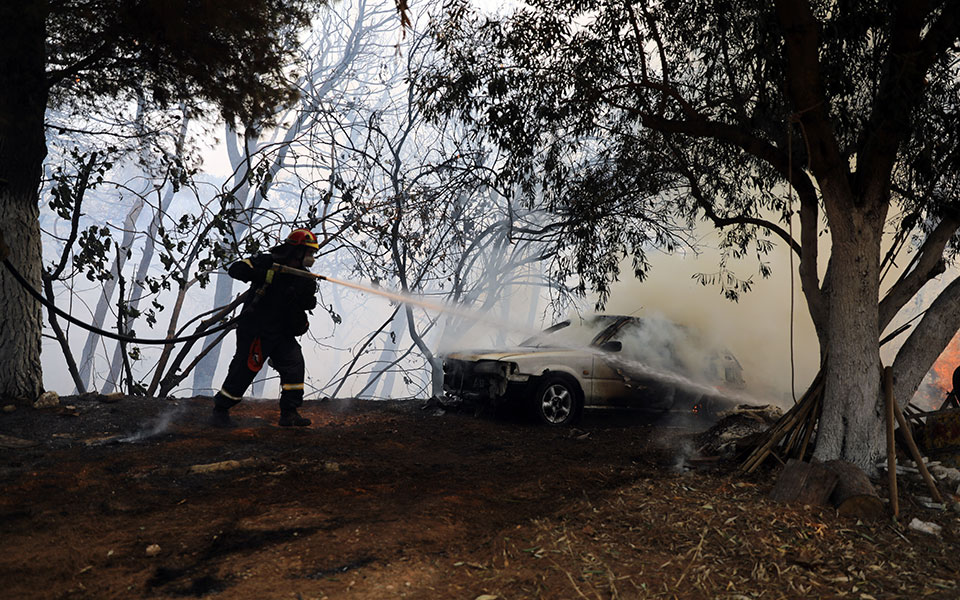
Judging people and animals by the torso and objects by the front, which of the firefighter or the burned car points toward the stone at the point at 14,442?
the burned car

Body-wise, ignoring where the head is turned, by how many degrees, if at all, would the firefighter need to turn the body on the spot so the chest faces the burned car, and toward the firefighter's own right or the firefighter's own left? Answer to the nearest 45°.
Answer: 0° — they already face it

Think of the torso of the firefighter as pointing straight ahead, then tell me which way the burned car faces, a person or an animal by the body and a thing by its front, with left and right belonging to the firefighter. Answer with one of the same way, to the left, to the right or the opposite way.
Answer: the opposite way

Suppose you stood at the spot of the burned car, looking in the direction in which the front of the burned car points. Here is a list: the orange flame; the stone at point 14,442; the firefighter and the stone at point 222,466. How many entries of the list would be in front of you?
3

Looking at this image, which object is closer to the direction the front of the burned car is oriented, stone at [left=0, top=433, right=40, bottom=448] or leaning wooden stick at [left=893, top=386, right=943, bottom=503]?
the stone

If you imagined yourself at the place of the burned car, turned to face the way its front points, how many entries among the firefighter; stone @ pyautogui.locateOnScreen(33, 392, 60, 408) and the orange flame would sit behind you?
1

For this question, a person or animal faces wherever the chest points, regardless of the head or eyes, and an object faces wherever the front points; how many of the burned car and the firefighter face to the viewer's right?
1

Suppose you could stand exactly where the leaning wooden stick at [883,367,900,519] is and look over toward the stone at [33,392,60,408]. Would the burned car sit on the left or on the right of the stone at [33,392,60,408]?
right

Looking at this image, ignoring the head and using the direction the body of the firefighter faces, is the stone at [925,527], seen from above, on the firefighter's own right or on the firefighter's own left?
on the firefighter's own right

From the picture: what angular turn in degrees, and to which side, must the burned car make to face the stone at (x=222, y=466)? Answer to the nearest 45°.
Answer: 0° — it already faces it

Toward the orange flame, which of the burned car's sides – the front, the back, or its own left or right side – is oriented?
back

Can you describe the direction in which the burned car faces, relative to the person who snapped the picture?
facing the viewer and to the left of the viewer

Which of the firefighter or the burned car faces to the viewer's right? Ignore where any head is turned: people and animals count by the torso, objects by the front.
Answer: the firefighter

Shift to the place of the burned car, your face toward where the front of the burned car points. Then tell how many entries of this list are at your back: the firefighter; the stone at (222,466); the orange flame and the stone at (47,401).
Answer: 1

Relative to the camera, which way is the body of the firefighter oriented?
to the viewer's right

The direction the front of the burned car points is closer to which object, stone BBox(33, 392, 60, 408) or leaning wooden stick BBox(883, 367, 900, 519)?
the stone

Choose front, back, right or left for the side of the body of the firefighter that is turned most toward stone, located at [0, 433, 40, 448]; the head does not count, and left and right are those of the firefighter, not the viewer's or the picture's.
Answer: back

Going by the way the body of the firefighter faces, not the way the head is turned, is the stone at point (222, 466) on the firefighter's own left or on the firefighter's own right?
on the firefighter's own right
